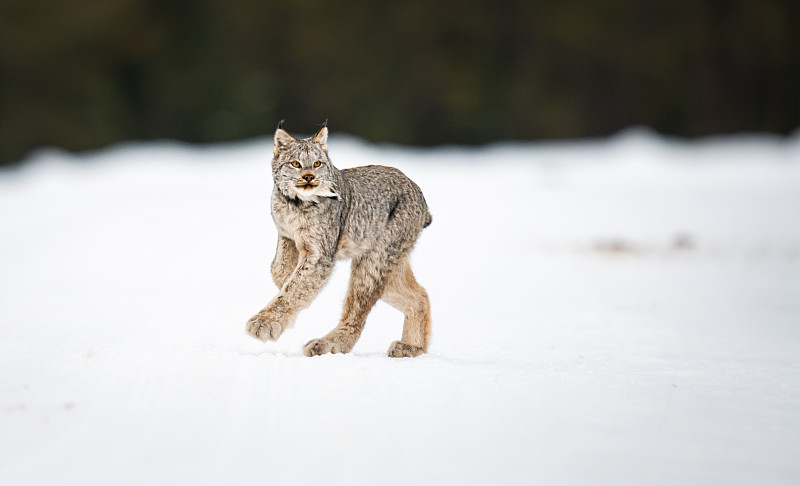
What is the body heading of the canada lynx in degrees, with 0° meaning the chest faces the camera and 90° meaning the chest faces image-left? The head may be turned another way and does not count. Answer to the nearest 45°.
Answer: approximately 45°
